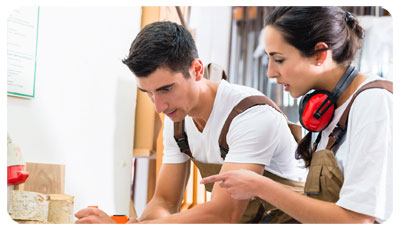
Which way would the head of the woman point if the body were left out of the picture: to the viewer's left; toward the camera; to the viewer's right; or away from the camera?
to the viewer's left

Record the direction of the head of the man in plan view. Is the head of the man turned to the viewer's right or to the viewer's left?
to the viewer's left

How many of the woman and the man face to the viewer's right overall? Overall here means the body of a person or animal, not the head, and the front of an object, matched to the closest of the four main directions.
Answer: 0

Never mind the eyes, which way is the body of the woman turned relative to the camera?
to the viewer's left
